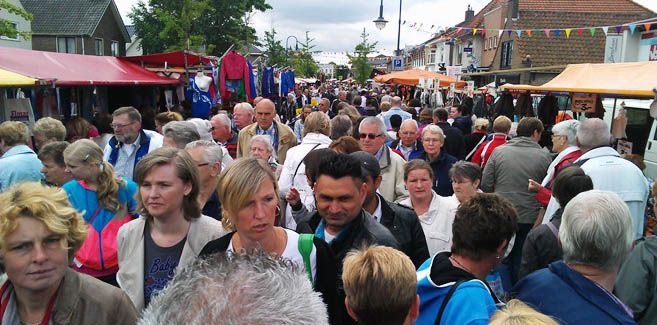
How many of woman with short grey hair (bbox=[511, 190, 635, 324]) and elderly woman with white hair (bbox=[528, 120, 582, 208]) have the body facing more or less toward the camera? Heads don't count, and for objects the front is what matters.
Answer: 0

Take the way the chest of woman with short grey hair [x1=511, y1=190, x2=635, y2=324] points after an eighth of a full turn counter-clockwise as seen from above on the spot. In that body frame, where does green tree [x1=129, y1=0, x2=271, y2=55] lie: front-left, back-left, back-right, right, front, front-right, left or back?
front

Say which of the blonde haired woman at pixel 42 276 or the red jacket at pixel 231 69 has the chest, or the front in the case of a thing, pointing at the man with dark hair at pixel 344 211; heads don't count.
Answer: the red jacket

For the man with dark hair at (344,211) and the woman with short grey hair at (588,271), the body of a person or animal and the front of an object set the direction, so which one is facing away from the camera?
the woman with short grey hair

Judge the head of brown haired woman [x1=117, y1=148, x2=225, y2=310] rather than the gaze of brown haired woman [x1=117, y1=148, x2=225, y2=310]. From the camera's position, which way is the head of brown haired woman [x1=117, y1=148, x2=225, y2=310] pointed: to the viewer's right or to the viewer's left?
to the viewer's left

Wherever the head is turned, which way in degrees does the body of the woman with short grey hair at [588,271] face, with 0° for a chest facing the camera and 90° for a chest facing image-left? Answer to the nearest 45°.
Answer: approximately 180°

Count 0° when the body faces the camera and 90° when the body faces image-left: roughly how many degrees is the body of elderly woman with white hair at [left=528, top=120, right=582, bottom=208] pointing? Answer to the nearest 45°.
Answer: approximately 90°

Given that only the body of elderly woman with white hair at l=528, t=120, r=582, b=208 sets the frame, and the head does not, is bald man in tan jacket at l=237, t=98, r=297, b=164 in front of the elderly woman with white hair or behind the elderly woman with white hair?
in front

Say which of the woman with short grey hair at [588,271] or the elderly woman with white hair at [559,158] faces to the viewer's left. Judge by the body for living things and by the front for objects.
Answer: the elderly woman with white hair

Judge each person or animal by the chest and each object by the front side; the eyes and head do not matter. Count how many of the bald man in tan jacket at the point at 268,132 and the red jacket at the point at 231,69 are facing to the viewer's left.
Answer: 0

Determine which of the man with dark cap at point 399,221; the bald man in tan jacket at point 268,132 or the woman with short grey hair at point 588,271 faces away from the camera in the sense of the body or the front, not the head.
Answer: the woman with short grey hair
